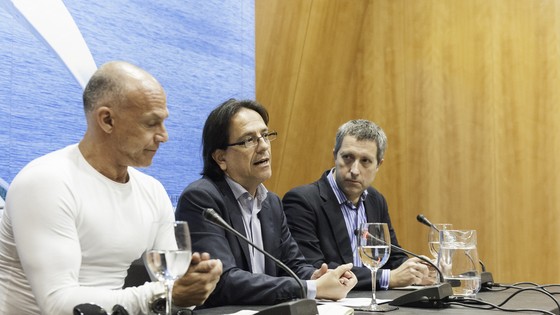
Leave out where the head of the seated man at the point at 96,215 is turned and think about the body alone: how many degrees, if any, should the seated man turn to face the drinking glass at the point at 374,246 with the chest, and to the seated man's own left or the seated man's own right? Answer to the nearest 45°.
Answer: approximately 45° to the seated man's own left

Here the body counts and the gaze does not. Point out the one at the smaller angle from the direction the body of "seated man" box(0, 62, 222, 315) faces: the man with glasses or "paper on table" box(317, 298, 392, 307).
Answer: the paper on table

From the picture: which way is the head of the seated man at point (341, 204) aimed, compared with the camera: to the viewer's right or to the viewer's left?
to the viewer's left

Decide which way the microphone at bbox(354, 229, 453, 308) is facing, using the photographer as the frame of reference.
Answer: facing to the left of the viewer

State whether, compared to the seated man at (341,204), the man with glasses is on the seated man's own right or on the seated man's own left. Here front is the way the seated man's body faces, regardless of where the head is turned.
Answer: on the seated man's own right

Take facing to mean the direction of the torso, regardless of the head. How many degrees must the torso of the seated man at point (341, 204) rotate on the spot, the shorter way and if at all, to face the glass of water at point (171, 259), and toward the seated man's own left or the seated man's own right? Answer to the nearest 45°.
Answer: approximately 45° to the seated man's own right

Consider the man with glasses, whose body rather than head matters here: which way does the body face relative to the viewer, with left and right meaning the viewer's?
facing the viewer and to the right of the viewer

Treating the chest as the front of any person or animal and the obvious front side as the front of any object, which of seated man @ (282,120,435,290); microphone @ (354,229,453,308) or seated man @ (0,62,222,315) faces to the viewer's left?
the microphone

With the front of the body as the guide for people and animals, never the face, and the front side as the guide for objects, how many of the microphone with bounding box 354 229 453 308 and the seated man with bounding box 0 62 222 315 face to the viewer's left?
1

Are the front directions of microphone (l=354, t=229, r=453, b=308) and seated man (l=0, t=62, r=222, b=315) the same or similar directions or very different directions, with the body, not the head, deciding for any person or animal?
very different directions
